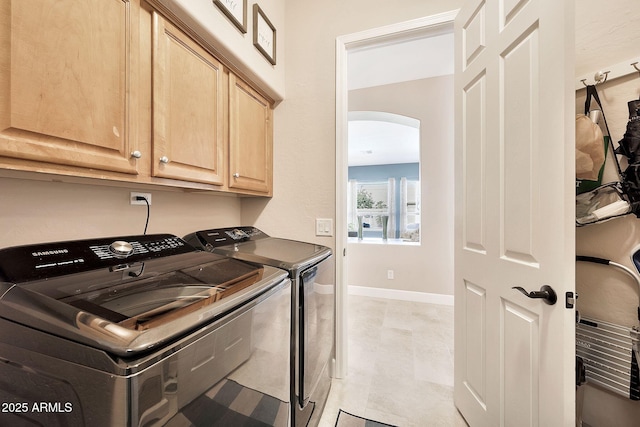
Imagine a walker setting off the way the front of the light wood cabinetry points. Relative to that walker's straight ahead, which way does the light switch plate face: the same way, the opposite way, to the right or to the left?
to the right

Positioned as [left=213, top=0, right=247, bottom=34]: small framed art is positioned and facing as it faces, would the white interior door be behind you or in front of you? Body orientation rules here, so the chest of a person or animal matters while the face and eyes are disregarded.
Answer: in front

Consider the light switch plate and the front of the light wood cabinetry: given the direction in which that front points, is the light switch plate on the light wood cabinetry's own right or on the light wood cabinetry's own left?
on the light wood cabinetry's own left

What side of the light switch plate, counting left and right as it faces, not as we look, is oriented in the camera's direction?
front

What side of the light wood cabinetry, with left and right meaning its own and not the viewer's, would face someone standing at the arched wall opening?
left

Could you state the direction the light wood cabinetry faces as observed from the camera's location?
facing the viewer and to the right of the viewer

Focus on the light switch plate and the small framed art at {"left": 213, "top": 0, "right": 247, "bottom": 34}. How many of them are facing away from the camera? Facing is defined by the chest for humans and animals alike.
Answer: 0
